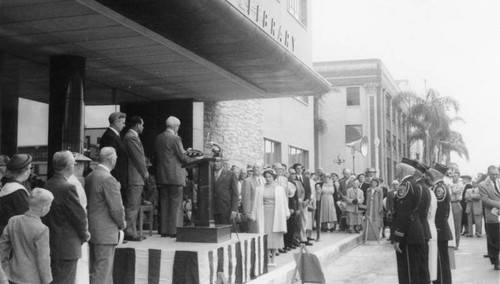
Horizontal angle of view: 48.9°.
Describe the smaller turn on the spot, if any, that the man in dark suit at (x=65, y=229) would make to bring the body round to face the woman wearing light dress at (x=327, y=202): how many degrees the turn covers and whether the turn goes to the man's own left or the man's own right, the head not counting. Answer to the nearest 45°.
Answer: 0° — they already face them

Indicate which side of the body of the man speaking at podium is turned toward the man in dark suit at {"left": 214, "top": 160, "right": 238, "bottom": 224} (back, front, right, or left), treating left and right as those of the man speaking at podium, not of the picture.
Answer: front

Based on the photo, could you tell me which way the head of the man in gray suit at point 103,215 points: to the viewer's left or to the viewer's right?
to the viewer's right

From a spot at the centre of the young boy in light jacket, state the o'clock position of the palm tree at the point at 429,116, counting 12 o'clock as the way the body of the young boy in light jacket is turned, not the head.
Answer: The palm tree is roughly at 12 o'clock from the young boy in light jacket.

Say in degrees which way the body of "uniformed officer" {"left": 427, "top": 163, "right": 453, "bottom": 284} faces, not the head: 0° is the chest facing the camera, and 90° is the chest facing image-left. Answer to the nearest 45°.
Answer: approximately 90°

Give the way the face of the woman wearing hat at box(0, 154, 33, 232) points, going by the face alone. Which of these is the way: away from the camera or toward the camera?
away from the camera

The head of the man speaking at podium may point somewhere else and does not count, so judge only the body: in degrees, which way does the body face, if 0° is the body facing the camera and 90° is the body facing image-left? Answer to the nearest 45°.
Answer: approximately 225°

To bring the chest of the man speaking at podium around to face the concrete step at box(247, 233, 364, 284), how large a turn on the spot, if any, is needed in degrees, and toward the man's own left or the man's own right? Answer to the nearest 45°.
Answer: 0° — they already face it

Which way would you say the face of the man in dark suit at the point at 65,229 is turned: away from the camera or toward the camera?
away from the camera

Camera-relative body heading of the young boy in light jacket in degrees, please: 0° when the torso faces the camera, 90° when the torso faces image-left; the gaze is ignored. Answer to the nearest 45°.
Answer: approximately 225°

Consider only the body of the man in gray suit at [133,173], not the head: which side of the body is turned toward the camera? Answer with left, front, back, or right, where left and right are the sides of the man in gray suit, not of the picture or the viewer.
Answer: right

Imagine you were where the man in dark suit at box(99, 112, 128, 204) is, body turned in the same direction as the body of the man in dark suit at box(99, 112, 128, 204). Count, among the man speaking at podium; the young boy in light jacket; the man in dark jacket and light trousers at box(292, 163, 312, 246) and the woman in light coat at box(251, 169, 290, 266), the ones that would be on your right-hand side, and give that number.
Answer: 1

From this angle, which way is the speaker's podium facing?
to the viewer's right

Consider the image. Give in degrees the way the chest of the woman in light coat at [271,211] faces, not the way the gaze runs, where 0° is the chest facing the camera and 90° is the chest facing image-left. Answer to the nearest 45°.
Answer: approximately 0°

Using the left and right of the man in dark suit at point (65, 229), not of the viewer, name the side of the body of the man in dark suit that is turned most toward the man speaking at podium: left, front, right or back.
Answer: front

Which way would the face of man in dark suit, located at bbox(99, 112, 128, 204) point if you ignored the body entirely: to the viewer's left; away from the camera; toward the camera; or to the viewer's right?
to the viewer's right

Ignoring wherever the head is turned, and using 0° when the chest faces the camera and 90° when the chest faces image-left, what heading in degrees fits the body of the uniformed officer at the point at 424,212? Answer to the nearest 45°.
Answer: approximately 90°

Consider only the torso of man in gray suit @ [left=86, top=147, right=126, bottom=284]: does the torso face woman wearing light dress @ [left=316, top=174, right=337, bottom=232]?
yes

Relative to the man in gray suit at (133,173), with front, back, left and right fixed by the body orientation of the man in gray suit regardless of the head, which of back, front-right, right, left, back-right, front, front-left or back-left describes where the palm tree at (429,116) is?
front-left
